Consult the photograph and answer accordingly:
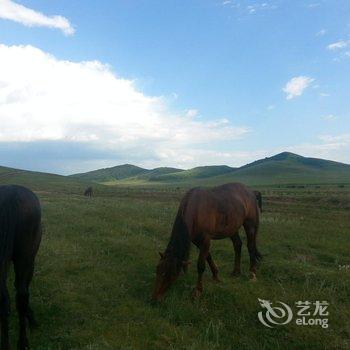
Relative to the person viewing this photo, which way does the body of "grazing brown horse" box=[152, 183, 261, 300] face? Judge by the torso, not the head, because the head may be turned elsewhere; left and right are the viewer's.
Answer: facing the viewer and to the left of the viewer

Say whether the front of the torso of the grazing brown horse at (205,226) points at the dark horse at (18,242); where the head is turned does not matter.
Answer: yes
